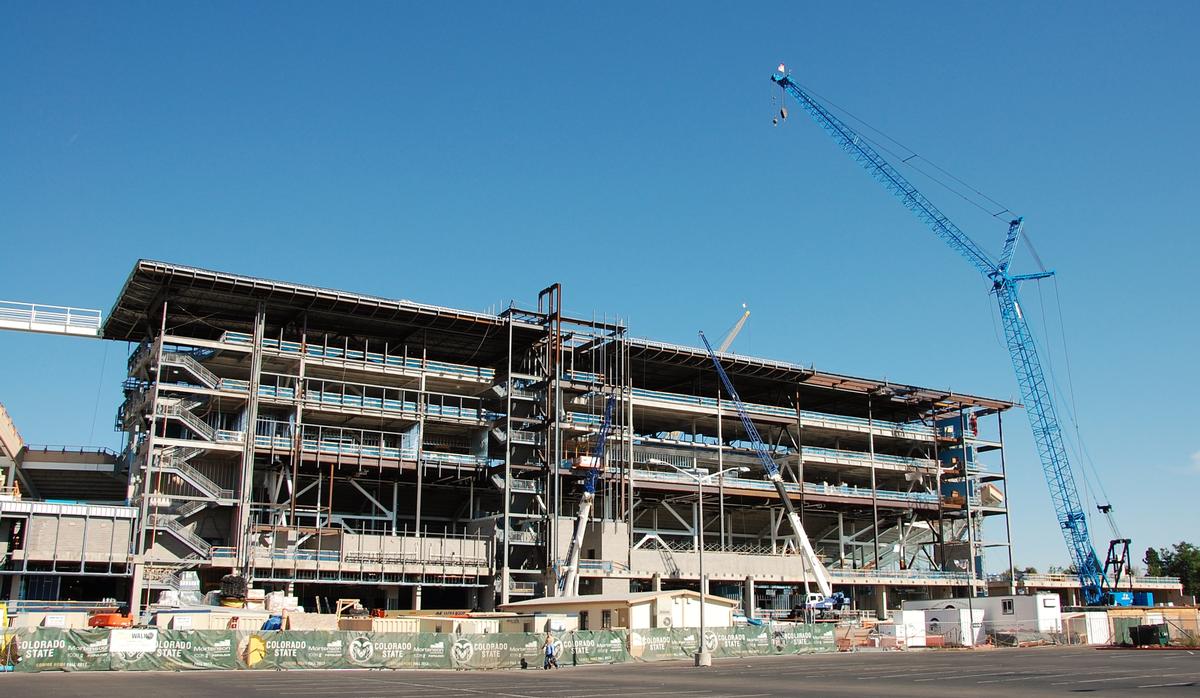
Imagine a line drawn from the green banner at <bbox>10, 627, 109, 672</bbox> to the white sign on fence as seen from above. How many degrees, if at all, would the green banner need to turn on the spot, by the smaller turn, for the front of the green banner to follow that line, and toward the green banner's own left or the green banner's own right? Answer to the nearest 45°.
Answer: approximately 90° to the green banner's own left

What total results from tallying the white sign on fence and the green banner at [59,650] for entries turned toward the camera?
2

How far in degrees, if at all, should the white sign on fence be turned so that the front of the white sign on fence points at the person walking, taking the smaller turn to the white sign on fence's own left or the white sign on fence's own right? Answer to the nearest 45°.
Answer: approximately 90° to the white sign on fence's own left

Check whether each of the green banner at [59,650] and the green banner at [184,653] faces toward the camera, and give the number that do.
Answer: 2

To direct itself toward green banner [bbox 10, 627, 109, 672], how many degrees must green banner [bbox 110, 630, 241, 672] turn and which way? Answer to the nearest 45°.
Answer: approximately 90° to its right

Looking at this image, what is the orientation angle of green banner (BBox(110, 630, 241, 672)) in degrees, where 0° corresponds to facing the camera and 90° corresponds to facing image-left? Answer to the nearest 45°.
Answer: approximately 0°

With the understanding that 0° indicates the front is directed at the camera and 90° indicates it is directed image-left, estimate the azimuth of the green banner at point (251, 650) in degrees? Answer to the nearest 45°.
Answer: approximately 0°

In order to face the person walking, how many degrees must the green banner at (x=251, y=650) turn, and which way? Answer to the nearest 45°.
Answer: approximately 90° to its left
